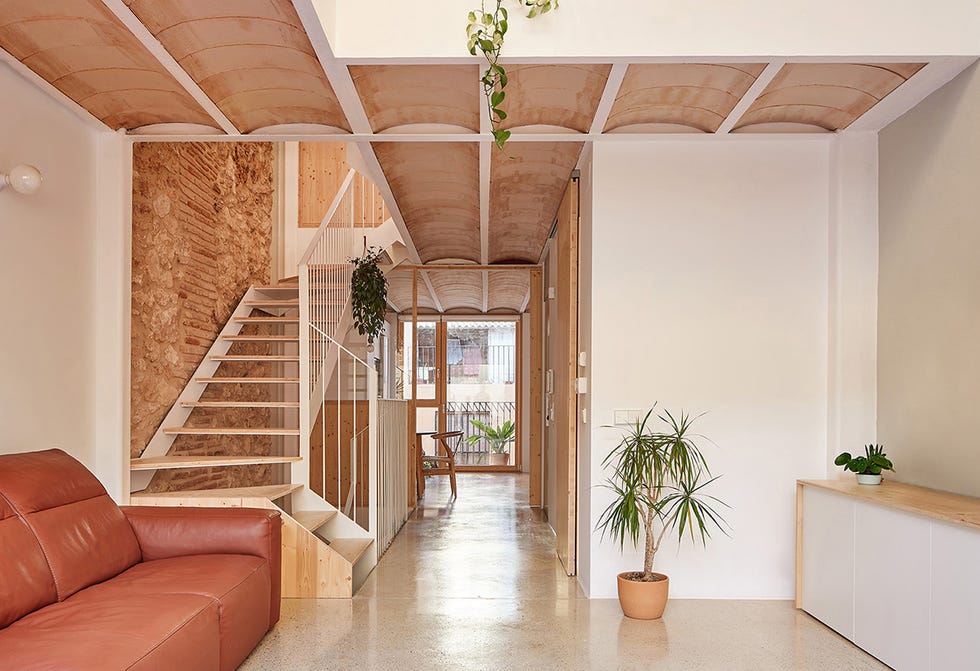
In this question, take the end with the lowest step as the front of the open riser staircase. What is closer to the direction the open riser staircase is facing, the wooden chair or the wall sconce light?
the wall sconce light

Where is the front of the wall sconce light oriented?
to the viewer's right

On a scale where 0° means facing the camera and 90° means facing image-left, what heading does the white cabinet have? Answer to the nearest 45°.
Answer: approximately 45°

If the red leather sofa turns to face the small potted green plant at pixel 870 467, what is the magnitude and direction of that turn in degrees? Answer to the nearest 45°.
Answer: approximately 45° to its left

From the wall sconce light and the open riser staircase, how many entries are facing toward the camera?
1

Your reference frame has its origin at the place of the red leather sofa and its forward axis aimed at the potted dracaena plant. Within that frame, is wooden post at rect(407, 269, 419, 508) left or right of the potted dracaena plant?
left

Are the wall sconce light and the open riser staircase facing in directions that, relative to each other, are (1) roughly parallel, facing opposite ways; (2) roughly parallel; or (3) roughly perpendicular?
roughly perpendicular

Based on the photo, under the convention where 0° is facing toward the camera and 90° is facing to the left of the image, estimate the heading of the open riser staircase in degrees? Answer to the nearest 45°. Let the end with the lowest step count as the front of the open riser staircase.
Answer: approximately 0°

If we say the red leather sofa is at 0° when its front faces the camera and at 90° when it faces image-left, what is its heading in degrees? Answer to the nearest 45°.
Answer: approximately 315°
